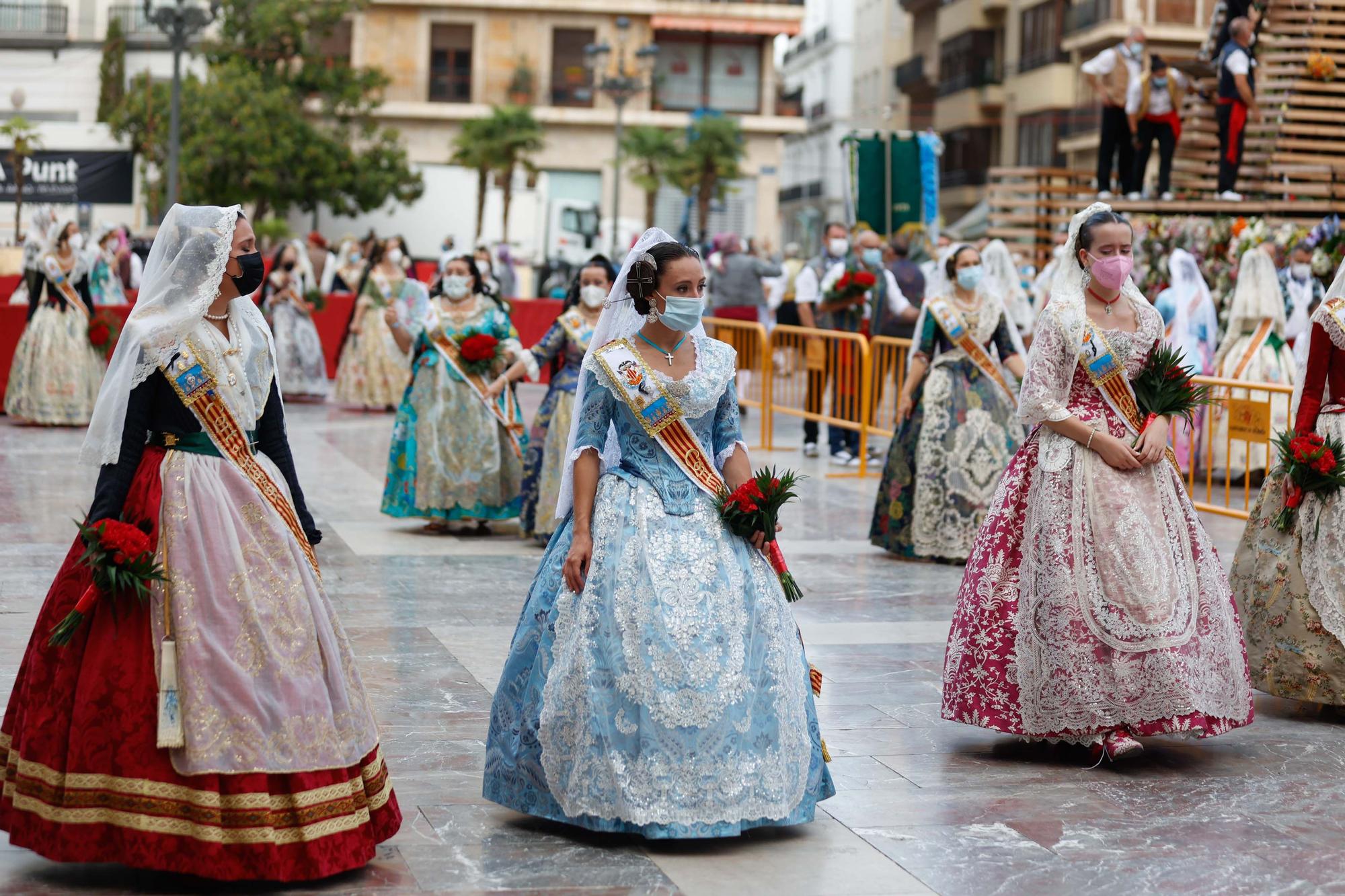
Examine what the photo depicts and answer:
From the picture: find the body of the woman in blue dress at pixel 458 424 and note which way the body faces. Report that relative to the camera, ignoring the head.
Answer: toward the camera

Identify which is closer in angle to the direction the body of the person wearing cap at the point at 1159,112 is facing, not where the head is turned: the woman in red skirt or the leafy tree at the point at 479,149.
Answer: the woman in red skirt

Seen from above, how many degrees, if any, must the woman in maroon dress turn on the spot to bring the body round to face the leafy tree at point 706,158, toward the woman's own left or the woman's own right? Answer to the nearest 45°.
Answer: approximately 135° to the woman's own left

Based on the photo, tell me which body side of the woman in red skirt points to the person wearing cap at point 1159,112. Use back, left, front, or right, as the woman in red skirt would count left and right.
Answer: left

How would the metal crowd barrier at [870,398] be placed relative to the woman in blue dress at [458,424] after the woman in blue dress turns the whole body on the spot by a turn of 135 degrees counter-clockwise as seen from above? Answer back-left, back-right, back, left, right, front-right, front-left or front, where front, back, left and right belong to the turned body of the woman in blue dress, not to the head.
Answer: front

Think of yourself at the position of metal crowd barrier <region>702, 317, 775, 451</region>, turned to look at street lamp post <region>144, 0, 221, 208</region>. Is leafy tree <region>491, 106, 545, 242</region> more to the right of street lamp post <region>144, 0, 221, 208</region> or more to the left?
right

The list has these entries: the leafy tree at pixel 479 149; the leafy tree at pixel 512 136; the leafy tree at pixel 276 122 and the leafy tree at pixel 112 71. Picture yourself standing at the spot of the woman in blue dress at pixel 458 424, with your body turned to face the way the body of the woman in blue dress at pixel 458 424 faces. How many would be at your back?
4

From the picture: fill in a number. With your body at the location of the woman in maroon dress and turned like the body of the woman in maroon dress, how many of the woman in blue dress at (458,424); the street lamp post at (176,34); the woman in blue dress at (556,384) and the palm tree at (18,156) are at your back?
4

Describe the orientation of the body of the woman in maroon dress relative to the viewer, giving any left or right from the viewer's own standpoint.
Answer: facing the viewer and to the right of the viewer

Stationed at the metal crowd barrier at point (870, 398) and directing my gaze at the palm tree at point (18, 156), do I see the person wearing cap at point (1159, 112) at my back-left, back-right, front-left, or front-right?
front-right

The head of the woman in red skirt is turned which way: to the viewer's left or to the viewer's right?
to the viewer's right
